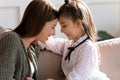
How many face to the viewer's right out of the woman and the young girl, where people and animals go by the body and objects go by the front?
1

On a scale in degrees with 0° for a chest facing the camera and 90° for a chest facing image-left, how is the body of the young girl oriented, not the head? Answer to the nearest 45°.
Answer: approximately 45°

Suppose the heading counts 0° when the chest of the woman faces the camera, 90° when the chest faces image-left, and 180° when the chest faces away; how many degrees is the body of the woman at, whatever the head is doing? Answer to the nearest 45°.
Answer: approximately 270°
